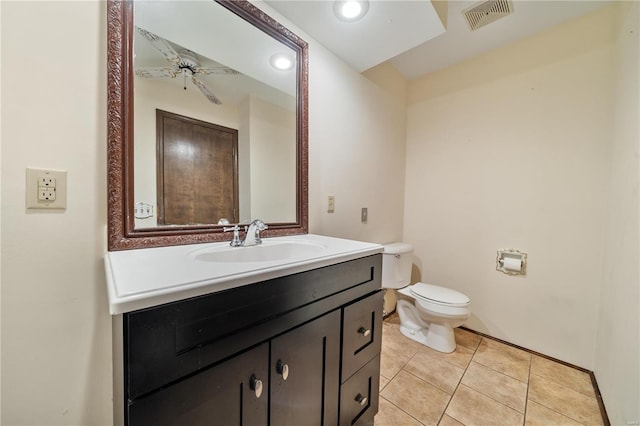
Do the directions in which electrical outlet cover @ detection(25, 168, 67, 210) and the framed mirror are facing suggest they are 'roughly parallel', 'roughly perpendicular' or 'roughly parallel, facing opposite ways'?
roughly parallel

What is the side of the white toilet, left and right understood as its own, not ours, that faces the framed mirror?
right

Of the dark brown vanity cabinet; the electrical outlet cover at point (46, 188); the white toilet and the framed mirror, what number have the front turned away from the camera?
0

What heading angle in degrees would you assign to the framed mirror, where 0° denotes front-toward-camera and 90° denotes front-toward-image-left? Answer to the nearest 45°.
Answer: approximately 315°

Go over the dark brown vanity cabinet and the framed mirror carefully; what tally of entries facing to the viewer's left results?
0

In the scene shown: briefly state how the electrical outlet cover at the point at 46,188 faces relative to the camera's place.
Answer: facing the viewer

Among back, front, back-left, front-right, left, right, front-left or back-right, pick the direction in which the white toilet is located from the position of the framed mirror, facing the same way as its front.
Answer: front-left

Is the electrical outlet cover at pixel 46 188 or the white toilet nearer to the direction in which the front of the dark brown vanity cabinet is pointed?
the white toilet

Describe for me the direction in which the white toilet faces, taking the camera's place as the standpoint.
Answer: facing the viewer and to the right of the viewer
